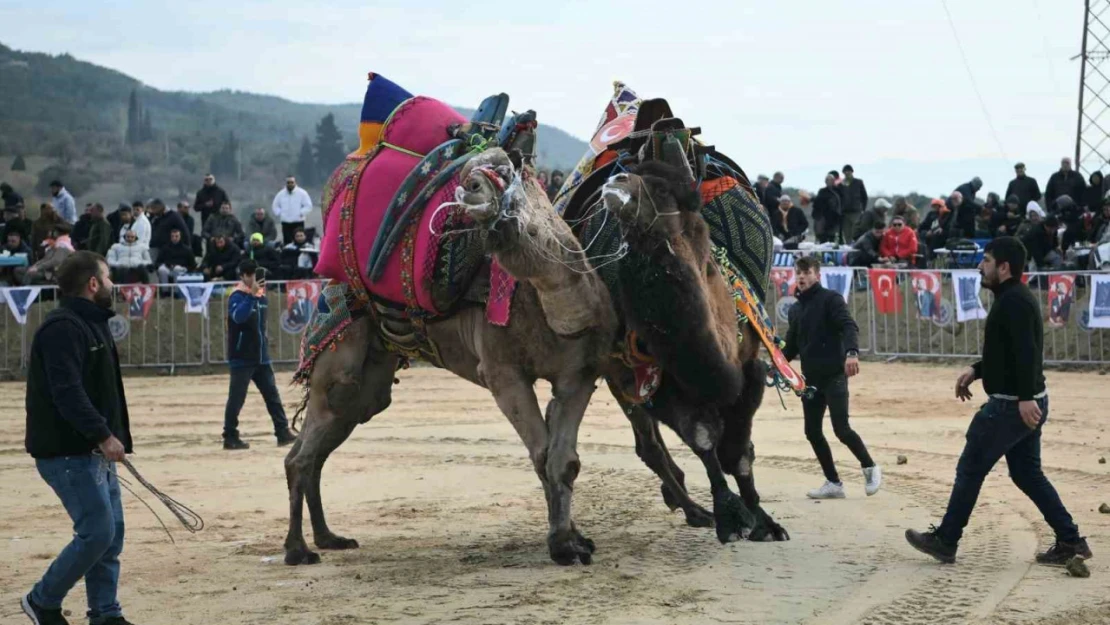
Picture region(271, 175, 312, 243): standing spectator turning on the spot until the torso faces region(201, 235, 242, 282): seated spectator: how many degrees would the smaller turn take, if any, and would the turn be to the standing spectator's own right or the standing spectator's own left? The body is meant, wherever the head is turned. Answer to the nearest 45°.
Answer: approximately 45° to the standing spectator's own right

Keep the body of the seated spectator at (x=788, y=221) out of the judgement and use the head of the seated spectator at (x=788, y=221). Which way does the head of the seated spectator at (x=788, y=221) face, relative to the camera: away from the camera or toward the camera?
toward the camera

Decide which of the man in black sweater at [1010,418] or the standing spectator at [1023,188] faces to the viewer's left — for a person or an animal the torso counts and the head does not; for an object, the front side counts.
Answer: the man in black sweater

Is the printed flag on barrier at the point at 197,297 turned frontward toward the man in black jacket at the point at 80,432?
yes

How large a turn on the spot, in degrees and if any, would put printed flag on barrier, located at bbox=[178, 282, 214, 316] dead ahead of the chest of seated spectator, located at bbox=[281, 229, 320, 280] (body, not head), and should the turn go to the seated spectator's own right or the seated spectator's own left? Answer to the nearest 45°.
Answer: approximately 45° to the seated spectator's own right

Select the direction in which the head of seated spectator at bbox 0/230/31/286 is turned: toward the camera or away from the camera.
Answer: toward the camera

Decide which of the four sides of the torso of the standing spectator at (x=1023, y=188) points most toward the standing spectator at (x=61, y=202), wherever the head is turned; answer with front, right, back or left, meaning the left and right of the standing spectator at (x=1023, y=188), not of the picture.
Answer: right

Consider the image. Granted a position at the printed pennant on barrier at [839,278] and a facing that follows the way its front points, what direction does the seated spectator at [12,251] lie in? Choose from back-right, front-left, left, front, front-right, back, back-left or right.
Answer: right

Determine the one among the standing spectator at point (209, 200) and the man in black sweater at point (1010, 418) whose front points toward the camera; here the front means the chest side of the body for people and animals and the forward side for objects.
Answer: the standing spectator

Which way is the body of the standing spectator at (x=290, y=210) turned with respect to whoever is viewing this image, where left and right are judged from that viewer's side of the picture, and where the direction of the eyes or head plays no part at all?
facing the viewer

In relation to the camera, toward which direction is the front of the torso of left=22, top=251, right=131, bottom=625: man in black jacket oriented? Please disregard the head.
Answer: to the viewer's right

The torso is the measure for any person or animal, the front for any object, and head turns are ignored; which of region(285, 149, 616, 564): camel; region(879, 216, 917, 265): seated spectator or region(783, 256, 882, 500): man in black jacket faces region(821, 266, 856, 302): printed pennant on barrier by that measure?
the seated spectator

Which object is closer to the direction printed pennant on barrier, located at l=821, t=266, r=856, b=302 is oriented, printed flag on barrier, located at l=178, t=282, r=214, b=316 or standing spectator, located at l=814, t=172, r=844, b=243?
the printed flag on barrier

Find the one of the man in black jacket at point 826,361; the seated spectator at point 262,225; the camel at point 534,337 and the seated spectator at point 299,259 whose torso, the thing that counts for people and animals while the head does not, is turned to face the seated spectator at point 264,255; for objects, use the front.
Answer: the seated spectator at point 262,225

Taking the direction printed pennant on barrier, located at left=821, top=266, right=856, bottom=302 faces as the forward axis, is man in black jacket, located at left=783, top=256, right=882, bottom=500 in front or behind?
in front

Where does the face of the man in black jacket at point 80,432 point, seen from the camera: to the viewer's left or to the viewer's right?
to the viewer's right

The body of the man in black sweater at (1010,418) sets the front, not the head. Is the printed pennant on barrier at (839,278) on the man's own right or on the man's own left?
on the man's own right

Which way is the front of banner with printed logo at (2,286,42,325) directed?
toward the camera
